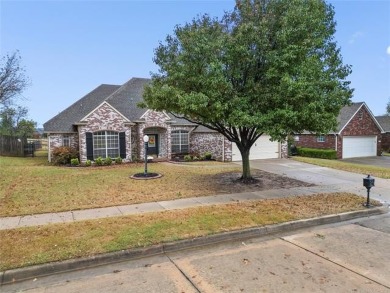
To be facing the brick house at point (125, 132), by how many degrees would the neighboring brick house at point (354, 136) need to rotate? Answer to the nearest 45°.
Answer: approximately 45° to its right

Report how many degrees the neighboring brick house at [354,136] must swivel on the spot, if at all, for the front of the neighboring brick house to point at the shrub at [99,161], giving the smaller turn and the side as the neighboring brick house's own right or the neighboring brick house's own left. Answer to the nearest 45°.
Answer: approximately 45° to the neighboring brick house's own right

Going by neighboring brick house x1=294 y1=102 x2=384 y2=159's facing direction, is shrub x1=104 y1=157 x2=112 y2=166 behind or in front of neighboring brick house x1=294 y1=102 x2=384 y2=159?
in front

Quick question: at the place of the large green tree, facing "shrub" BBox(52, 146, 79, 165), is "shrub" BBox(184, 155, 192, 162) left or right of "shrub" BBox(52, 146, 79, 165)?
right

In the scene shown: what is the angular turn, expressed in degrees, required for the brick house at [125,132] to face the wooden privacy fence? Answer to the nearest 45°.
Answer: approximately 135° to its right

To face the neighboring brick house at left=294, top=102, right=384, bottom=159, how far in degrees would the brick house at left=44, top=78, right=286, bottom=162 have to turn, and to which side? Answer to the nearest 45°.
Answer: approximately 90° to its left

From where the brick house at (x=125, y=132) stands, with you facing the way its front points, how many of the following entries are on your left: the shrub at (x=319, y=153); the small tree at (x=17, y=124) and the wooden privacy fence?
1

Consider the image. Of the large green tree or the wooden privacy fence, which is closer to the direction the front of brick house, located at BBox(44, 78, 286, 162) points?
the large green tree

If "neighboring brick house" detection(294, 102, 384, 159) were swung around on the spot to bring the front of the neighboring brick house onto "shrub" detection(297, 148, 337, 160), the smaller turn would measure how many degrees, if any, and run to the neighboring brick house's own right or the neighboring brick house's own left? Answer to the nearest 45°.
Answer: approximately 45° to the neighboring brick house's own right

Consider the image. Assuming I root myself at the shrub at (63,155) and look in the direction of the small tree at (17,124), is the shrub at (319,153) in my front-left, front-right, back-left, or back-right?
back-right

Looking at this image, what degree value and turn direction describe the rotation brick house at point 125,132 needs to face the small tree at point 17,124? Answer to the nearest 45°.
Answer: approximately 135° to its right

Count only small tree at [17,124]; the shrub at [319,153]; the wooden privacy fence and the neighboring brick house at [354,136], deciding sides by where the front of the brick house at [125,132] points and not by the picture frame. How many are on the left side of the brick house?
2

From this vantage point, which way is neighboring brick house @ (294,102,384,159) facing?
toward the camera
